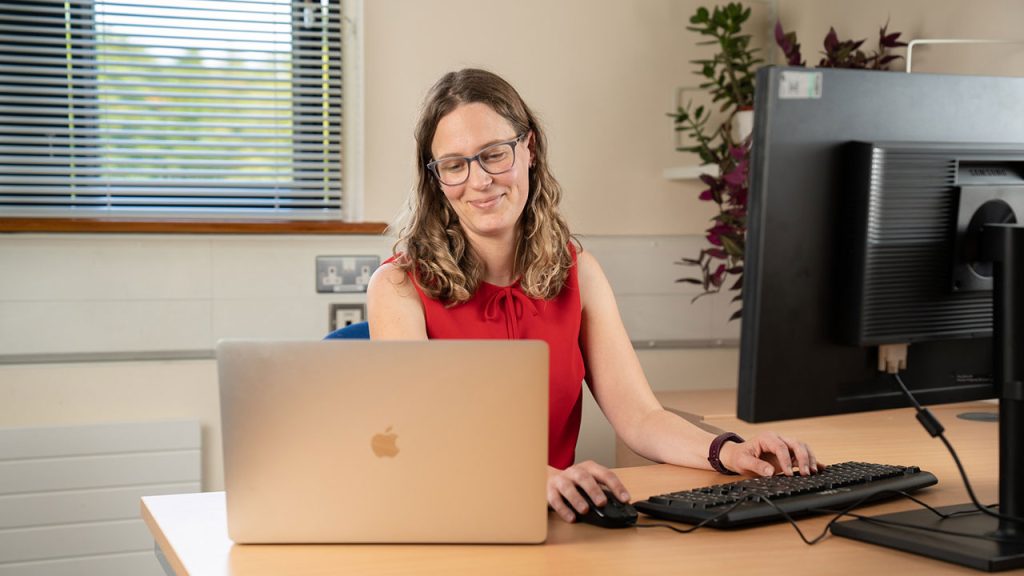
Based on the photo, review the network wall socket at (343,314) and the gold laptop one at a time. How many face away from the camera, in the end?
1

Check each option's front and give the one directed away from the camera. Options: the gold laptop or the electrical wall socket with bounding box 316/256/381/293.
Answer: the gold laptop

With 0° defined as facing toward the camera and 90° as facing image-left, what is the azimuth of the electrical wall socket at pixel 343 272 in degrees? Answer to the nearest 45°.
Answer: approximately 0°

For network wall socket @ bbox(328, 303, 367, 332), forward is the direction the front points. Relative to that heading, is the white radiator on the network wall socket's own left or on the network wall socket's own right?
on the network wall socket's own right

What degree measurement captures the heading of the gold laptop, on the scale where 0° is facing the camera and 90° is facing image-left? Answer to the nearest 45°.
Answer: approximately 180°

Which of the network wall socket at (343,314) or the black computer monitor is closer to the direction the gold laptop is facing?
the network wall socket

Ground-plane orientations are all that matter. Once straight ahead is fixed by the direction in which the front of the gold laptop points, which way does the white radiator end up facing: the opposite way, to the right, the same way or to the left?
the opposite way
